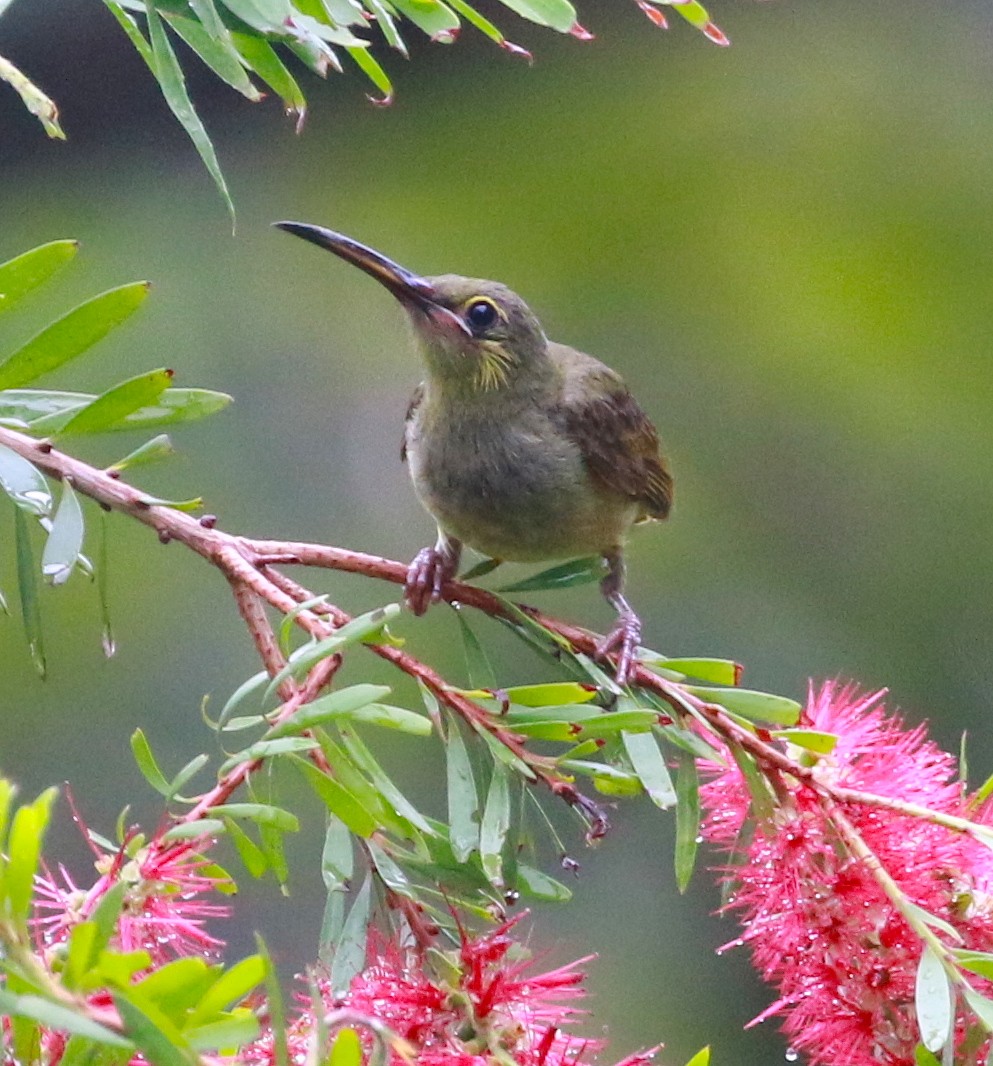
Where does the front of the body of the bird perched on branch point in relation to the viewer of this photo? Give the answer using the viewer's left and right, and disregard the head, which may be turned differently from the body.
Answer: facing the viewer and to the left of the viewer

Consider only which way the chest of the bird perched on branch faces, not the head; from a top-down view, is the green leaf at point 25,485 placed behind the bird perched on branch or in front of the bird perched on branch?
in front

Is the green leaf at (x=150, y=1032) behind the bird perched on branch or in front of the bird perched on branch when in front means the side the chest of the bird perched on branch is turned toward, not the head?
in front

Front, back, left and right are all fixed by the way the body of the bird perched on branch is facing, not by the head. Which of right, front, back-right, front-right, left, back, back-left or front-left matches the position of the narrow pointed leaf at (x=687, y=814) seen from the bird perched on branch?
front-left
